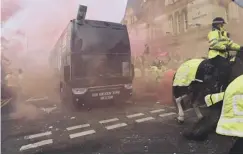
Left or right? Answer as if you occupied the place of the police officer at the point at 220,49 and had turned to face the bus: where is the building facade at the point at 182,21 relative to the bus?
right

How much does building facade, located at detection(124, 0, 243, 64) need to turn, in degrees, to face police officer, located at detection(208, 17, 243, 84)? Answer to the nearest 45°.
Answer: approximately 45° to its left

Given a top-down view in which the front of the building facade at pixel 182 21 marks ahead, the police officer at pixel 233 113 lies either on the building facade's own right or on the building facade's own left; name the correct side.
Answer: on the building facade's own left

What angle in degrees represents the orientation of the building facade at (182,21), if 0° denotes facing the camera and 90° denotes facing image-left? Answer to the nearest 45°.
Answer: approximately 45°
